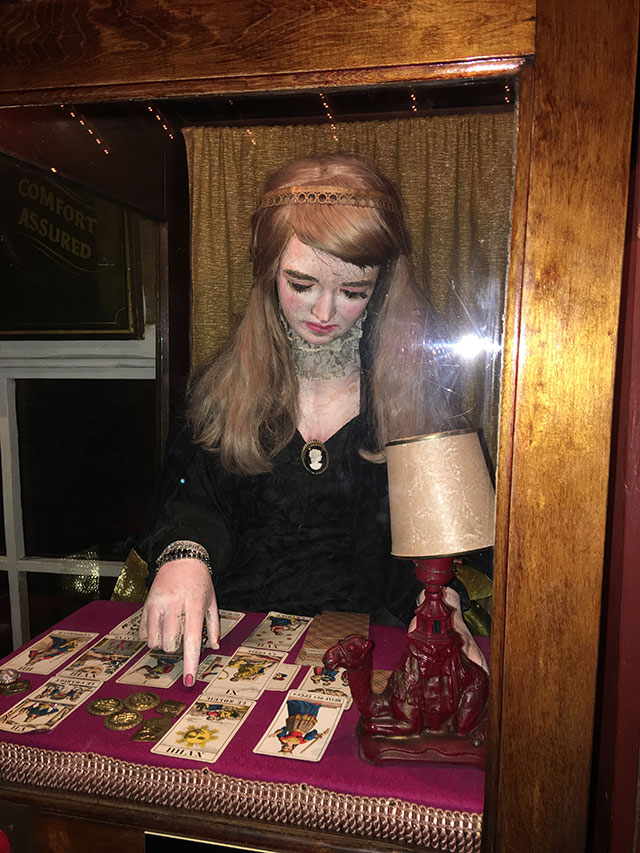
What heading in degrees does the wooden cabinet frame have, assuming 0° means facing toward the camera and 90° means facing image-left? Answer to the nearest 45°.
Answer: approximately 0°
